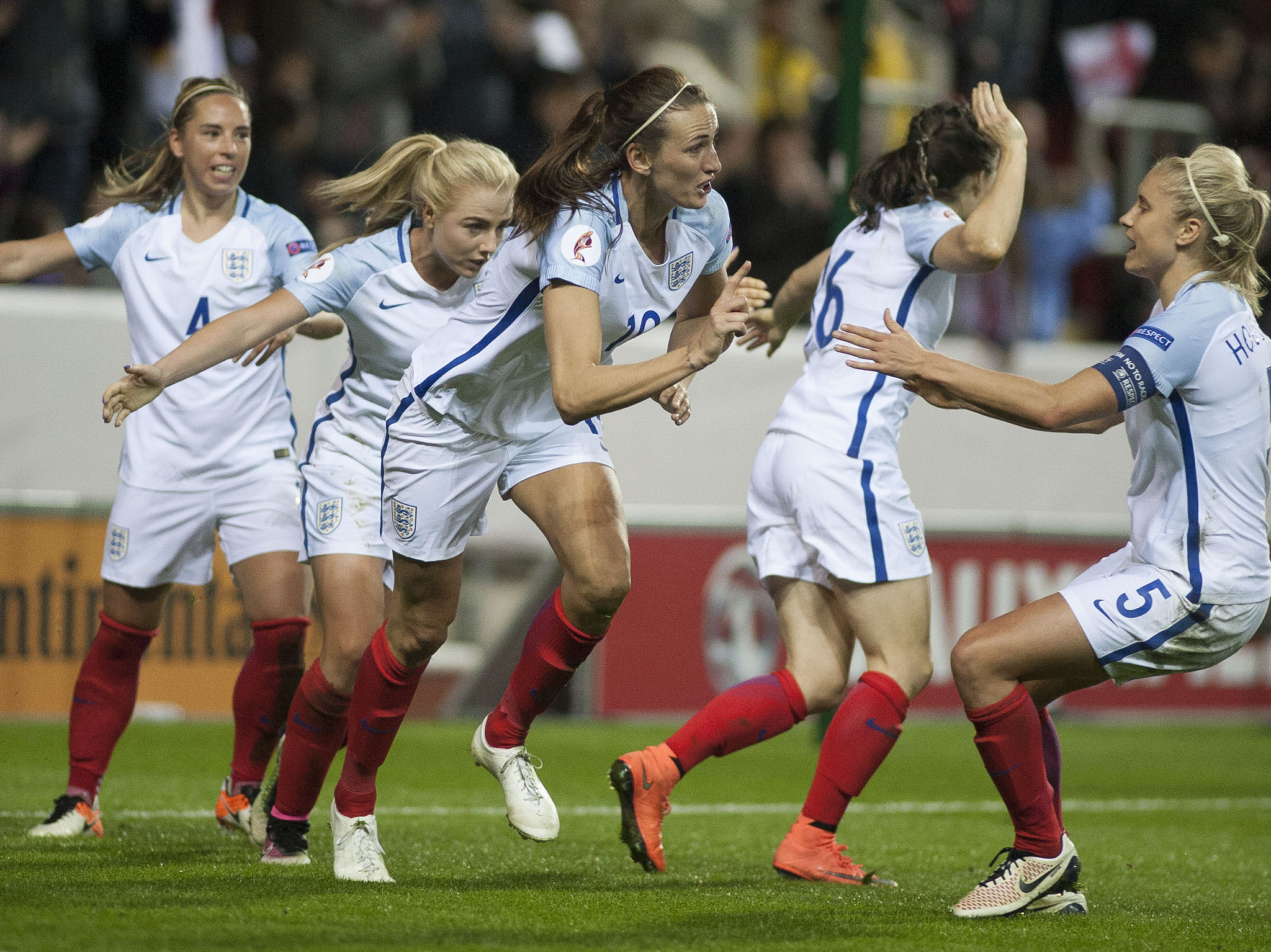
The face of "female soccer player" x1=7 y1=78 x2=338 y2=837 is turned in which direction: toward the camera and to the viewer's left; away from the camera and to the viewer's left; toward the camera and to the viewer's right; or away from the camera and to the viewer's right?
toward the camera and to the viewer's right

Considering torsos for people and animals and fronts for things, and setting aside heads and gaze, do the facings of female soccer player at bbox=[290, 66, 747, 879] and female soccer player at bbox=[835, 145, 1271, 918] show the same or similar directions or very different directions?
very different directions

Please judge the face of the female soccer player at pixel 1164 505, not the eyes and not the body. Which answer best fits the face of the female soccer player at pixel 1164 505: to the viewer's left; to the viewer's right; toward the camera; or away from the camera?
to the viewer's left

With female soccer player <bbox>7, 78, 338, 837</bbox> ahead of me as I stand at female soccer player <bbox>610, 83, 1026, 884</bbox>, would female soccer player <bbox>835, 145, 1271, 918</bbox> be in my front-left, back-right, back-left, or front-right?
back-left

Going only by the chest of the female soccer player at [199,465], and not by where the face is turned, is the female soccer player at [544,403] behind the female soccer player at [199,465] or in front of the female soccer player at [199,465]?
in front

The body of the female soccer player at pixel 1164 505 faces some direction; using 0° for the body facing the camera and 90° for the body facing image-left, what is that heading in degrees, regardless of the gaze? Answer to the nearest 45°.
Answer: approximately 90°

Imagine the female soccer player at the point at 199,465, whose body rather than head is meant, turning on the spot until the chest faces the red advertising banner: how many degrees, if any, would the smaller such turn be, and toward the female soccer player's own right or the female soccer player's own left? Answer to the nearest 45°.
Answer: approximately 135° to the female soccer player's own left

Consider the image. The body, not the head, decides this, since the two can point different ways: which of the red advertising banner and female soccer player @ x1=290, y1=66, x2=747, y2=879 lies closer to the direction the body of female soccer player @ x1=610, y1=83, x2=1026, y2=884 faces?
the red advertising banner

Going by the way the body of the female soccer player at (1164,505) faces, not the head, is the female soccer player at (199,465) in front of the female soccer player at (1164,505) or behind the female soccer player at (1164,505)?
in front

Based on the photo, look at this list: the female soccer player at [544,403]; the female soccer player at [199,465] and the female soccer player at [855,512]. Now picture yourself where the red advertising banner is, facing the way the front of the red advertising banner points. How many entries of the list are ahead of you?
3

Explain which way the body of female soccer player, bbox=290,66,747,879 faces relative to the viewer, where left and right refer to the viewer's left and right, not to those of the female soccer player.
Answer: facing the viewer and to the right of the viewer

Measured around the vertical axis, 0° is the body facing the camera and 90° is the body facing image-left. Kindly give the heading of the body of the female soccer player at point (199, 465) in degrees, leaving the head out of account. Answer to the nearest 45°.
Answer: approximately 0°
